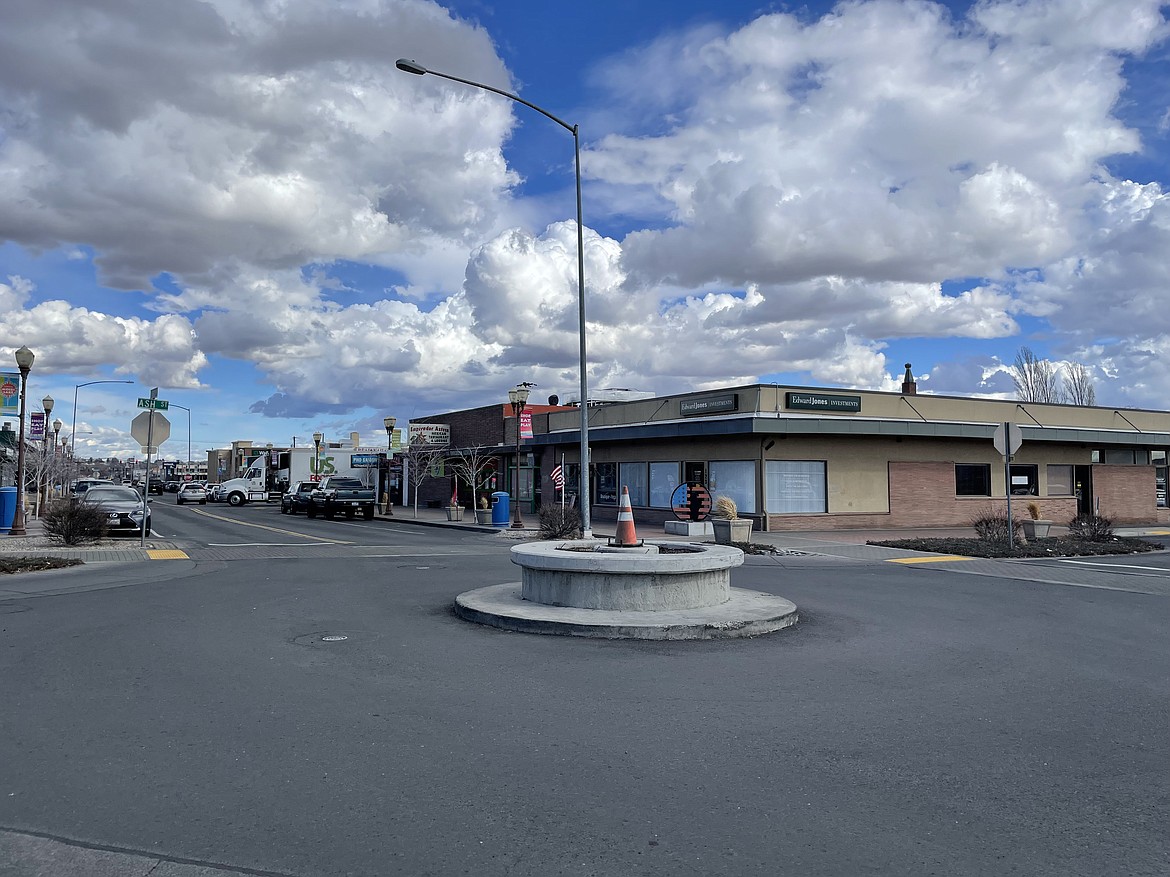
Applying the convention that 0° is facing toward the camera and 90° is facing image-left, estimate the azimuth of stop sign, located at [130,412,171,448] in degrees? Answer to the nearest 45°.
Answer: approximately 180°

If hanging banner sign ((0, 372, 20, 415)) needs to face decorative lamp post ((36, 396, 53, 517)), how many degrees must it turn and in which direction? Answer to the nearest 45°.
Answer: approximately 180°

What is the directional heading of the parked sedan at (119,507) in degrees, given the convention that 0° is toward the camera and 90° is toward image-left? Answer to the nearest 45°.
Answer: approximately 0°

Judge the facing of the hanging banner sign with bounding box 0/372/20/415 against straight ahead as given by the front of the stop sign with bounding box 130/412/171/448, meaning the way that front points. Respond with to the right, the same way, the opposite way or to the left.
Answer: the opposite way

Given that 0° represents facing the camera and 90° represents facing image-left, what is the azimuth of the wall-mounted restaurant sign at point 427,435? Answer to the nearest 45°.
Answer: approximately 0°

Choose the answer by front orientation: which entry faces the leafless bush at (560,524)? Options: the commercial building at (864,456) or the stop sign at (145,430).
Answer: the commercial building

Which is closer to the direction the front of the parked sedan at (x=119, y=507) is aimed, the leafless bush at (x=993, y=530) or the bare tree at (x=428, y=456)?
the leafless bush

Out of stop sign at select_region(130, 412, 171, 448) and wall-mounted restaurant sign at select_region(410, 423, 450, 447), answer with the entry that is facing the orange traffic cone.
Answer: the wall-mounted restaurant sign

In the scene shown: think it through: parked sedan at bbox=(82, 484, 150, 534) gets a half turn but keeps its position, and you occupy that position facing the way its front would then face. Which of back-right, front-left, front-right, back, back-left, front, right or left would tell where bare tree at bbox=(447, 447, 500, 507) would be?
front-right

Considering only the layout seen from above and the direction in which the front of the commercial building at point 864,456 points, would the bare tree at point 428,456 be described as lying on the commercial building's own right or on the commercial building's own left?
on the commercial building's own right

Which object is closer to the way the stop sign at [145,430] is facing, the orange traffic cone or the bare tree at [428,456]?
the bare tree
